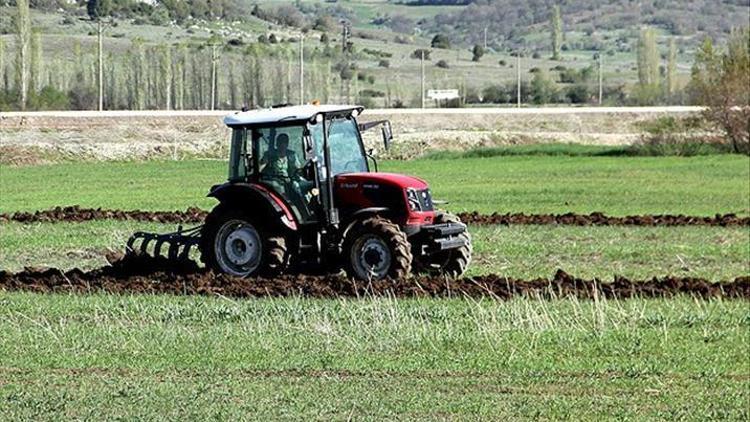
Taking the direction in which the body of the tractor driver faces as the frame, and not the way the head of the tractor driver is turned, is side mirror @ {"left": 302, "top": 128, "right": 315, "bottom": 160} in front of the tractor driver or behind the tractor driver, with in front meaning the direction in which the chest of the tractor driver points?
in front

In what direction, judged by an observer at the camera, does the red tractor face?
facing the viewer and to the right of the viewer
